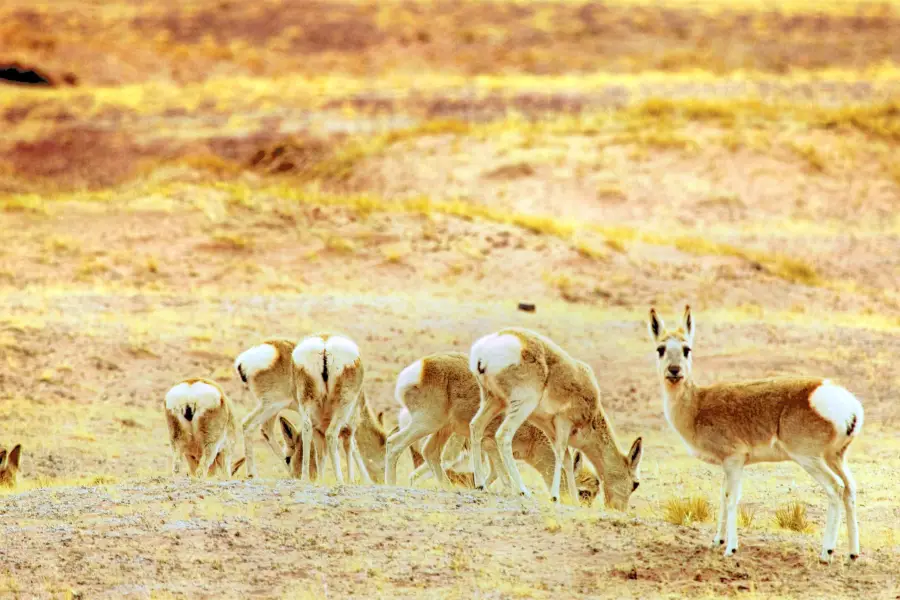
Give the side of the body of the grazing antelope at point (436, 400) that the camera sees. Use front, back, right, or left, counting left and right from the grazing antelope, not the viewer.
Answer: right

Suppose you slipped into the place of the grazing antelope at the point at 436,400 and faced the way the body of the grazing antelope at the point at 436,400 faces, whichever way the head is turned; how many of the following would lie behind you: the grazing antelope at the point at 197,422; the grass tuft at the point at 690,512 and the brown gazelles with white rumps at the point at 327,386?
2

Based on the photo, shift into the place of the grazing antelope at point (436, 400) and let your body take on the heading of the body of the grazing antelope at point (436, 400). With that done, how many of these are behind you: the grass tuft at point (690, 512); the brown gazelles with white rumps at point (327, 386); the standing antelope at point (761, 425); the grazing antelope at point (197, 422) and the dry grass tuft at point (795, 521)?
2

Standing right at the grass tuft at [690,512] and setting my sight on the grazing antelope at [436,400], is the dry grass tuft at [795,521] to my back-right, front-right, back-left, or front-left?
back-right

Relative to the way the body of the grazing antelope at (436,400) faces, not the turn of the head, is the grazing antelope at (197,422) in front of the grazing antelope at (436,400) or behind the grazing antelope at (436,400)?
behind

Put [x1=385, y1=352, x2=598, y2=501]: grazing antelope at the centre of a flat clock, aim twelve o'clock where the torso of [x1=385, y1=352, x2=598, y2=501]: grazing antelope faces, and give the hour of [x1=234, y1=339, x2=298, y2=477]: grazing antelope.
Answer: [x1=234, y1=339, x2=298, y2=477]: grazing antelope is roughly at 7 o'clock from [x1=385, y1=352, x2=598, y2=501]: grazing antelope.

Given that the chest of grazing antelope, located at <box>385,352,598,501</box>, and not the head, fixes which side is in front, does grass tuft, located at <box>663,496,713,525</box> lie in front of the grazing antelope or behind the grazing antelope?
in front

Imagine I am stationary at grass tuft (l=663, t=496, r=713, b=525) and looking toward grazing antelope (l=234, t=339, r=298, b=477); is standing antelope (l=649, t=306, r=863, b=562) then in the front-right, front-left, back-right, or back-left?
back-left
